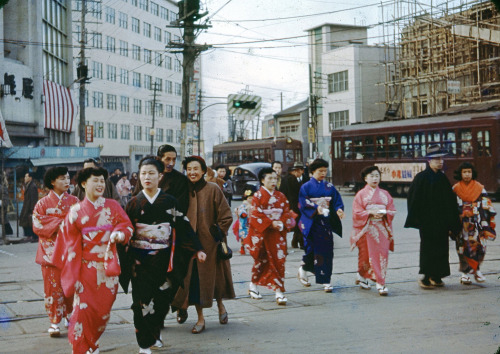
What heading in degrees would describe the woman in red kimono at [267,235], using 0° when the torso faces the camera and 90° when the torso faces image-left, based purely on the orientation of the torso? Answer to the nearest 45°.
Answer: approximately 315°

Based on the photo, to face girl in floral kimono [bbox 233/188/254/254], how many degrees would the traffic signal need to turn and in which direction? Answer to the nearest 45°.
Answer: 0° — it already faces them

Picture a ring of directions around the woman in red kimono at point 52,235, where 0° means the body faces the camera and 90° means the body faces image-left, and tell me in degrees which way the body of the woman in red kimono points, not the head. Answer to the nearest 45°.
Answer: approximately 315°

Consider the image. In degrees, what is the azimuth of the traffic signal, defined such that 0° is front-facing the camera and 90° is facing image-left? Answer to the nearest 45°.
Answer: approximately 0°

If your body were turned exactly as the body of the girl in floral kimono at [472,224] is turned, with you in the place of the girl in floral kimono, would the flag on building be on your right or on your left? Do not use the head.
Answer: on your right

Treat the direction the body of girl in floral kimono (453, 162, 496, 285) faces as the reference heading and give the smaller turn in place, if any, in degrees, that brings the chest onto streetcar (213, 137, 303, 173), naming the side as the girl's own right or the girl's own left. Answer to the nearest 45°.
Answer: approximately 135° to the girl's own right

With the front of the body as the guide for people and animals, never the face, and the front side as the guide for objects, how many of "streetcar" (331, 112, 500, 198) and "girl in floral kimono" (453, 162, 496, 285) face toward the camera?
1
